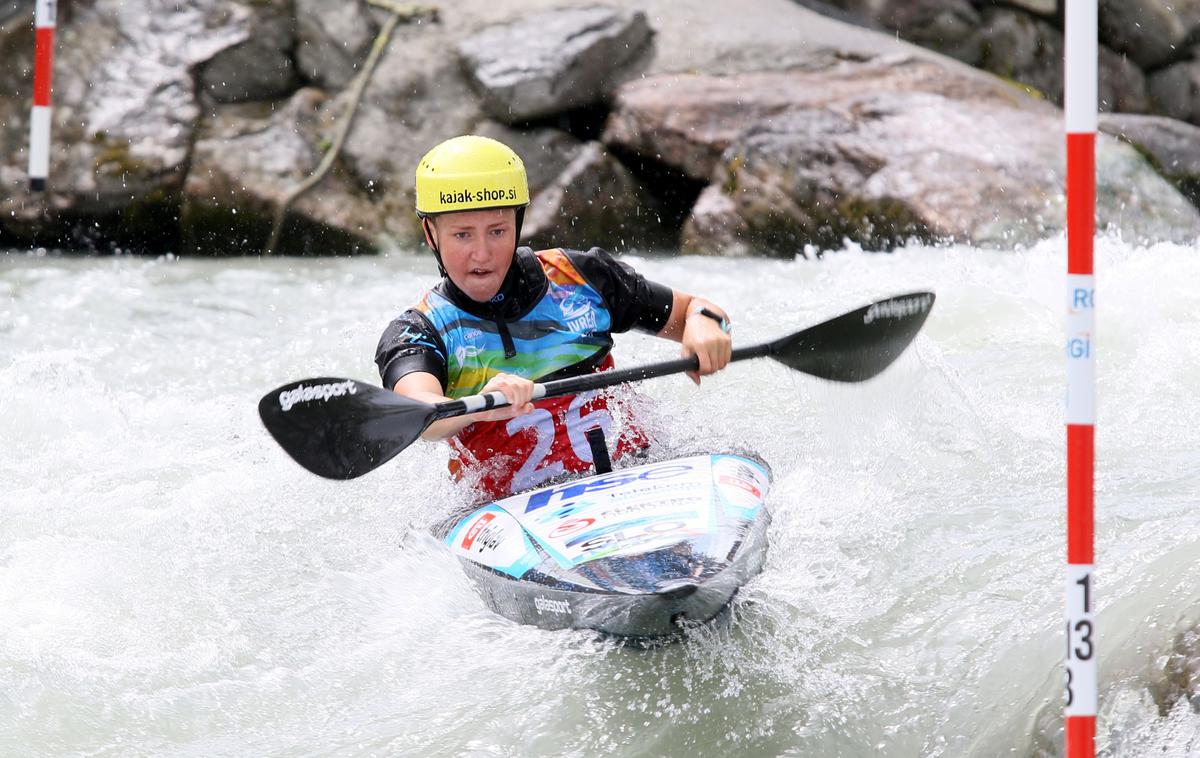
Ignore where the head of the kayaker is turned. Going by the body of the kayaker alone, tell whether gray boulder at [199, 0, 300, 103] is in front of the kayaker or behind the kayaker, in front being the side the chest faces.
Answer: behind

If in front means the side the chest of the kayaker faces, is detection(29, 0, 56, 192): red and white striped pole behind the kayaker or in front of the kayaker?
behind

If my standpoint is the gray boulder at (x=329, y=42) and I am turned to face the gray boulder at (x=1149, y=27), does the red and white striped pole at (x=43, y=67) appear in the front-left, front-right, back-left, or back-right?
back-right

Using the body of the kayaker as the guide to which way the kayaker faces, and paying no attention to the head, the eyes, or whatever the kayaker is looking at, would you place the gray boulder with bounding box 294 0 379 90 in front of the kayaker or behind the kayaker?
behind

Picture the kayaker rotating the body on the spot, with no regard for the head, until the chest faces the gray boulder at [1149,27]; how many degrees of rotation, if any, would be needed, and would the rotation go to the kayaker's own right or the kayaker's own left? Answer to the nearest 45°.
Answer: approximately 135° to the kayaker's own left

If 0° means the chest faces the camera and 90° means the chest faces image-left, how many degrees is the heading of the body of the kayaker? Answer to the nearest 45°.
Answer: approximately 0°

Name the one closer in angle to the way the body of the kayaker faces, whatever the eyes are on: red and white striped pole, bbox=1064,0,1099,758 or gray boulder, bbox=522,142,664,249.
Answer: the red and white striped pole

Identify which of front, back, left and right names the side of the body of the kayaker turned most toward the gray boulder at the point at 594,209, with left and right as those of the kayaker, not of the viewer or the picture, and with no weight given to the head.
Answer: back
